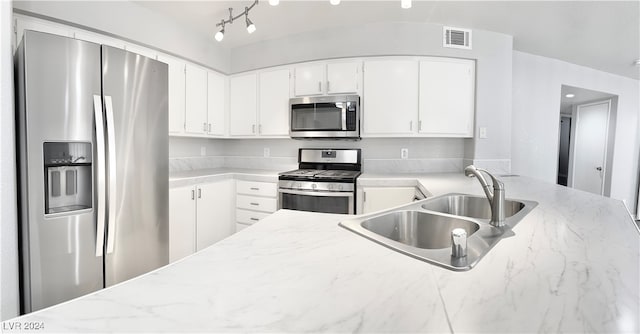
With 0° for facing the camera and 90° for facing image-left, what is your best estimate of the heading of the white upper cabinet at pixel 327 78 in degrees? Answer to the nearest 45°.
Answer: approximately 0°
